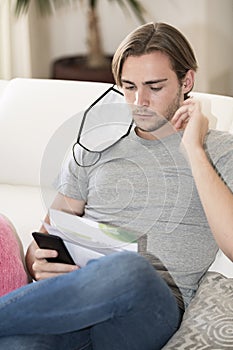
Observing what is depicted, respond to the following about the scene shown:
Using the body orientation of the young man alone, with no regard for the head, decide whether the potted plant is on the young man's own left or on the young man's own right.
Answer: on the young man's own right

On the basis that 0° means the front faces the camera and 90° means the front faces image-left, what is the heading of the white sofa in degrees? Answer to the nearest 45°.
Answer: approximately 0°

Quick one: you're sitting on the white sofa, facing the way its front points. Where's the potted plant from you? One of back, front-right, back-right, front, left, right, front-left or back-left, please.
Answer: back
